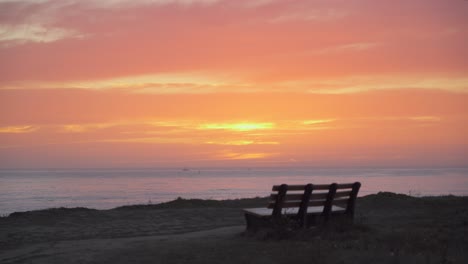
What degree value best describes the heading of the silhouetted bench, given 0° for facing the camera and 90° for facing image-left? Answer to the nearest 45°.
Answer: approximately 135°
